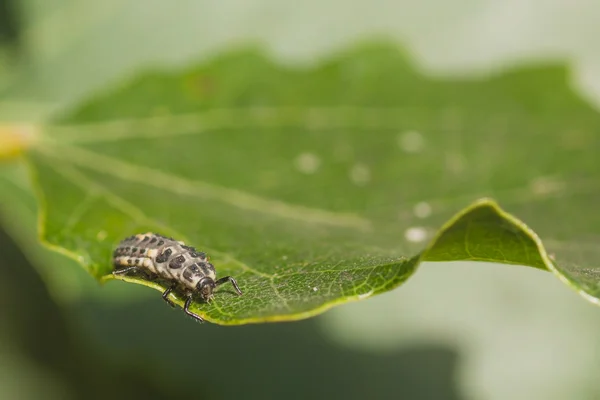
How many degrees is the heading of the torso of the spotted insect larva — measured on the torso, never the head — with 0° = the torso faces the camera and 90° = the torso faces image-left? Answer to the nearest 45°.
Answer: approximately 315°
